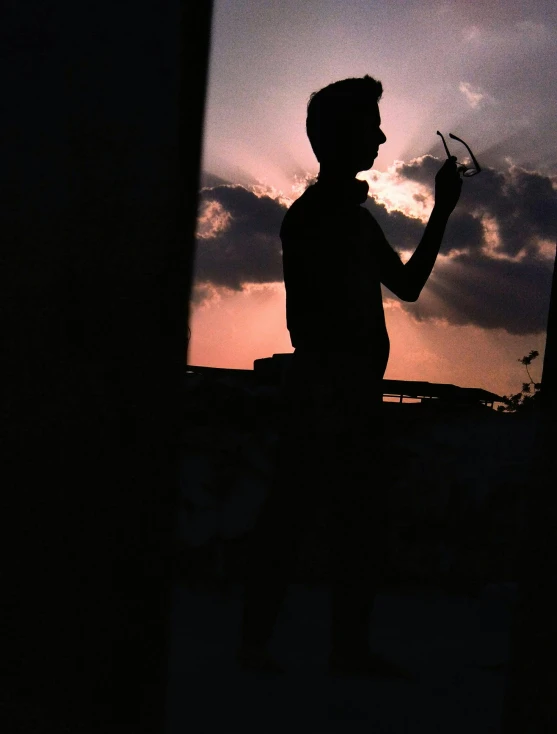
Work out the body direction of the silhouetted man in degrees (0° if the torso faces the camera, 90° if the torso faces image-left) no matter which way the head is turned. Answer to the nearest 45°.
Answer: approximately 270°

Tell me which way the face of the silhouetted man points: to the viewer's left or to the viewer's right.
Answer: to the viewer's right
